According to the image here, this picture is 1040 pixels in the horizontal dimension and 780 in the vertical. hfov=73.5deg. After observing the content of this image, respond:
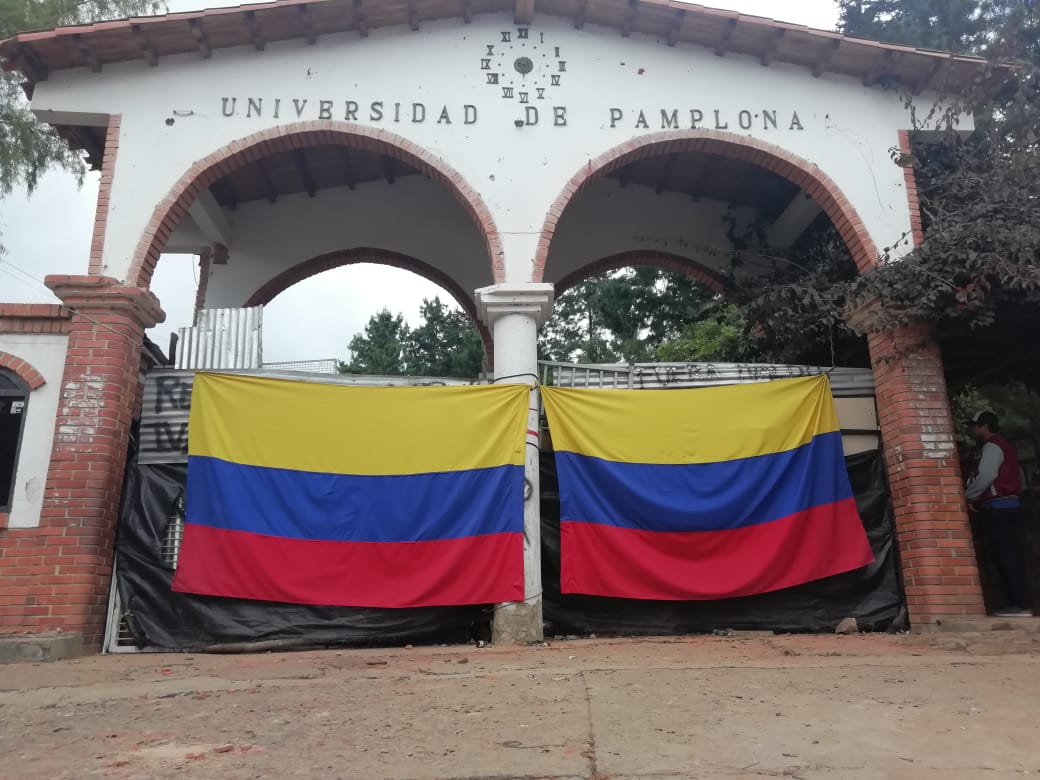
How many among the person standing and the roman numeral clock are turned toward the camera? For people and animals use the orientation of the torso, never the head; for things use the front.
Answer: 1

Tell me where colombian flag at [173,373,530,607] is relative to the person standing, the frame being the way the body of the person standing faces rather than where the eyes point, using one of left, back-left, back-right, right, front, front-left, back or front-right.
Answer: front-left

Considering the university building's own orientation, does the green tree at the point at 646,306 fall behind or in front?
behind

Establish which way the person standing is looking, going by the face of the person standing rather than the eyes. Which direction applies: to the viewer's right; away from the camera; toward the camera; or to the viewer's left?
to the viewer's left

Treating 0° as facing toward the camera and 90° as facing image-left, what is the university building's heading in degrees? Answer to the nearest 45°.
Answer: approximately 0°

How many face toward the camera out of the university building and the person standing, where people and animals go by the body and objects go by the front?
1

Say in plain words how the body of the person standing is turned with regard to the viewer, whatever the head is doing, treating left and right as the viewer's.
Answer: facing to the left of the viewer
